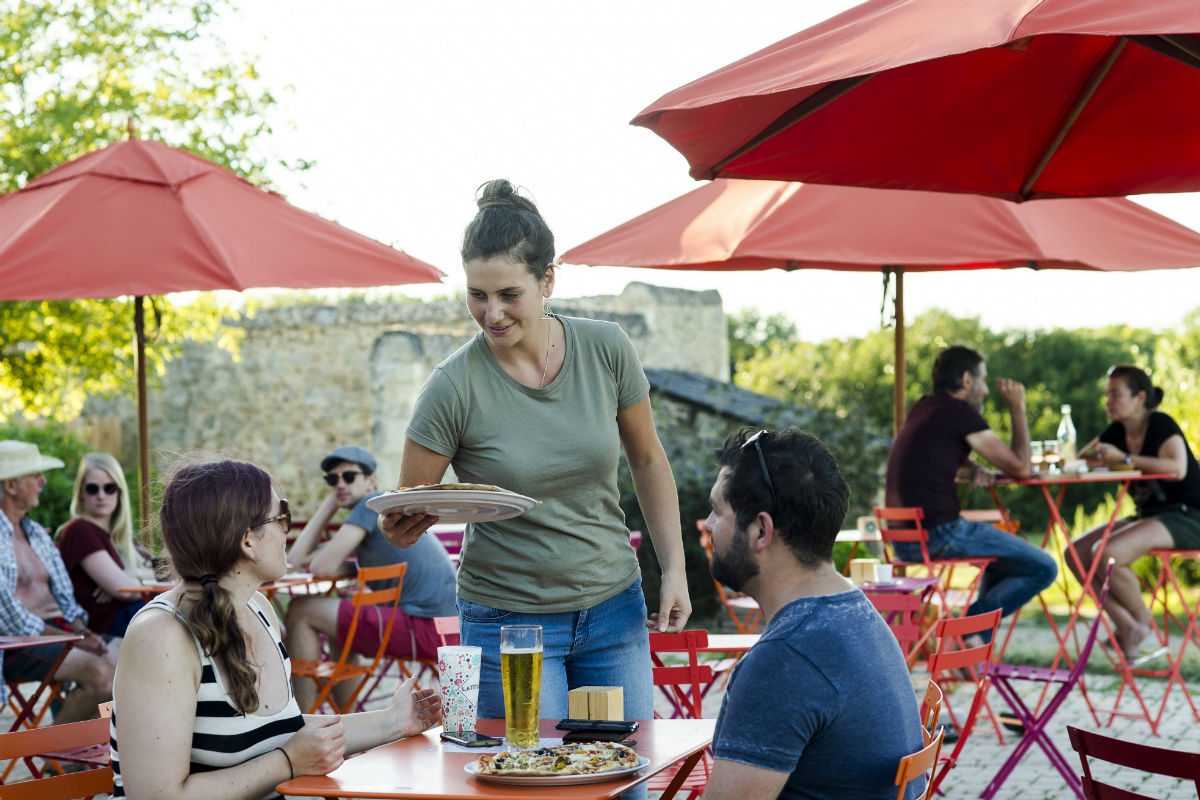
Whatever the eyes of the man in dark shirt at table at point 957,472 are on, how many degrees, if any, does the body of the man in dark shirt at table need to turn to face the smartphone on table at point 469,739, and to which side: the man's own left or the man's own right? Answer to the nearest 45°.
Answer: approximately 90° to the man's own right

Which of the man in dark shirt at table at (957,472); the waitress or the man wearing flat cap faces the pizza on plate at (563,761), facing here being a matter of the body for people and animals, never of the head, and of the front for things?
the waitress

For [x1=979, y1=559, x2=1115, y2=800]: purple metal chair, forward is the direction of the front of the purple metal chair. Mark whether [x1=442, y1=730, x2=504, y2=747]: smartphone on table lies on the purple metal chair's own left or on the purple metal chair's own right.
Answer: on the purple metal chair's own left

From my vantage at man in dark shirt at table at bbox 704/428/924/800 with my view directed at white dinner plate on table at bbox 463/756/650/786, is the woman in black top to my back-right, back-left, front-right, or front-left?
back-right

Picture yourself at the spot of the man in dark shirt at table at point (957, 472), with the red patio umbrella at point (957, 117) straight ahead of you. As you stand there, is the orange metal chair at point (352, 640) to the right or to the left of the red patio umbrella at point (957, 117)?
right

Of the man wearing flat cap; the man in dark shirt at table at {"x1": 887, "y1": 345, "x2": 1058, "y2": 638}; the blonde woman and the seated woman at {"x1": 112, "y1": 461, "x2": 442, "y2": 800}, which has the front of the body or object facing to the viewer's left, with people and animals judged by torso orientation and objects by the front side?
the man wearing flat cap

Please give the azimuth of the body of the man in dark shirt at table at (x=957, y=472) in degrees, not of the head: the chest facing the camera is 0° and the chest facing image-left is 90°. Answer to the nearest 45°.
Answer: approximately 270°

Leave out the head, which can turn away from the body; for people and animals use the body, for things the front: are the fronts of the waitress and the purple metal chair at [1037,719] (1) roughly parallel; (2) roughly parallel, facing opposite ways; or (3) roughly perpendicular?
roughly perpendicular

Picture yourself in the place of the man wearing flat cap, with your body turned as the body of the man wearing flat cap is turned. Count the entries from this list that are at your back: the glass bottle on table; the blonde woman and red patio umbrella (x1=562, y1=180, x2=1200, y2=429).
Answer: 2

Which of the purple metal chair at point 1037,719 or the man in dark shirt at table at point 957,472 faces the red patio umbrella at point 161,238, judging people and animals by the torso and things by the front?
the purple metal chair

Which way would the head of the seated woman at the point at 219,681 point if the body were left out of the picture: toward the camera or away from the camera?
away from the camera

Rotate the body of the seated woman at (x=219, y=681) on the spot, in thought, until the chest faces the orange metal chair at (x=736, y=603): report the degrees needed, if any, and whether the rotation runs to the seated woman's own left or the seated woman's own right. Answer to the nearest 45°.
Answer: approximately 90° to the seated woman's own left

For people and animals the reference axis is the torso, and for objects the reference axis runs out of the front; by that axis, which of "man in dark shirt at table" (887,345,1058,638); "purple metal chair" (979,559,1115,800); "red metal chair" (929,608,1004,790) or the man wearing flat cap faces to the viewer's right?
the man in dark shirt at table
